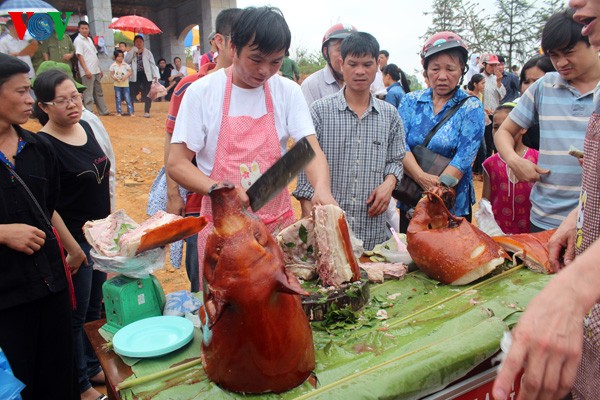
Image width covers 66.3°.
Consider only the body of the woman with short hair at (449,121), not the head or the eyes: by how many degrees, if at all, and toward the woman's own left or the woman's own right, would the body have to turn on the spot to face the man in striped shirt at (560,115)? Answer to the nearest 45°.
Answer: approximately 45° to the woman's own left

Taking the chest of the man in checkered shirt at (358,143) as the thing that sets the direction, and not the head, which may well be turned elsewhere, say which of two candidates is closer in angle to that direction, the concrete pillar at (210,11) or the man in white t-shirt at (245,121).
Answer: the man in white t-shirt

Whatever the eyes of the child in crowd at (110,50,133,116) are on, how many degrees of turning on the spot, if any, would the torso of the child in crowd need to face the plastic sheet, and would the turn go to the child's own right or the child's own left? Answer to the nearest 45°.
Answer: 0° — they already face it

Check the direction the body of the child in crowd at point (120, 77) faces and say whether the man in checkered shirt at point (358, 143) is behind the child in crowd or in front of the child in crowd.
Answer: in front

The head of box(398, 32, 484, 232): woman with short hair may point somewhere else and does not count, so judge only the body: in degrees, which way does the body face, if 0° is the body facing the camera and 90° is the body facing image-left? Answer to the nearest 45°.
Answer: approximately 0°

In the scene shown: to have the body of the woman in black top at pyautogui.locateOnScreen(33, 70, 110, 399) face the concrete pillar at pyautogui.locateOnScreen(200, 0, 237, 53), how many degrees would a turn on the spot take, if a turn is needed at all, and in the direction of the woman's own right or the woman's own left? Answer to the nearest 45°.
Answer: approximately 135° to the woman's own left

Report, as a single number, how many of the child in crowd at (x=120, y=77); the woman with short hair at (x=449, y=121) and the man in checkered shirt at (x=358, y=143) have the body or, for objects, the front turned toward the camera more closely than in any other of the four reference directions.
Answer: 3

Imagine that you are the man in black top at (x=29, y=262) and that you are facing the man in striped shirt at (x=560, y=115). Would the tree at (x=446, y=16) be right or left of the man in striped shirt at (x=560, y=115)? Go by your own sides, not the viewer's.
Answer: left

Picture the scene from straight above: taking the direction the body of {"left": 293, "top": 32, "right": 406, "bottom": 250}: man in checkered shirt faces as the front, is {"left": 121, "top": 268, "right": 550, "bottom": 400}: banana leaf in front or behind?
in front

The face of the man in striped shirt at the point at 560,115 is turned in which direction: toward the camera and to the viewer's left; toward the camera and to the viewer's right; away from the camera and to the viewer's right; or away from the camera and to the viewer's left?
toward the camera and to the viewer's left

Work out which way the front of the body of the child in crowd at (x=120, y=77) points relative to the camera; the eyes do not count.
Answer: toward the camera

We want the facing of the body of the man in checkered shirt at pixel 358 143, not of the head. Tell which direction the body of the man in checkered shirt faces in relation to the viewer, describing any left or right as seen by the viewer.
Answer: facing the viewer

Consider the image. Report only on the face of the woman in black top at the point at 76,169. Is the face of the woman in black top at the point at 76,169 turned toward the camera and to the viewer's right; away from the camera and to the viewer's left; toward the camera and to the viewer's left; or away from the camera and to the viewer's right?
toward the camera and to the viewer's right

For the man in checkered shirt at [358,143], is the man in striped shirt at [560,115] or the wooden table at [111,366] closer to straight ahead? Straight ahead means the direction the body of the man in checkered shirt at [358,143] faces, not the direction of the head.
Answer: the wooden table

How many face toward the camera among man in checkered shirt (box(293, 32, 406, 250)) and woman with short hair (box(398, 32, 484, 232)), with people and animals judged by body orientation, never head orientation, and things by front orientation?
2

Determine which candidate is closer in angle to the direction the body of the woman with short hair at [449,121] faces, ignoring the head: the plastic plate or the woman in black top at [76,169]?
the plastic plate

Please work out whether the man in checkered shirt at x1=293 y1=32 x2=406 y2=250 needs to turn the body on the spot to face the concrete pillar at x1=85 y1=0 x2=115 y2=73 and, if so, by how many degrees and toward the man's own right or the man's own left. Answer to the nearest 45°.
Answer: approximately 135° to the man's own right

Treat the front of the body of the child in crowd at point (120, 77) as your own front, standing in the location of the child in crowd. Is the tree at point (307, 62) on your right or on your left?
on your left

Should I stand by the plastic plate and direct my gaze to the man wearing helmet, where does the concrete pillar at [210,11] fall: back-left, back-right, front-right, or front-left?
front-left

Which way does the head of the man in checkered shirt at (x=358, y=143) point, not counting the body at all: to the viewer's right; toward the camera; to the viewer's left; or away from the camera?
toward the camera

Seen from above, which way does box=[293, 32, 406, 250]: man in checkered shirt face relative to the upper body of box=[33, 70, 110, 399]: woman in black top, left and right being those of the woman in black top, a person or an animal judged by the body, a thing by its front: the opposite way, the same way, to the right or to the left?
to the right
